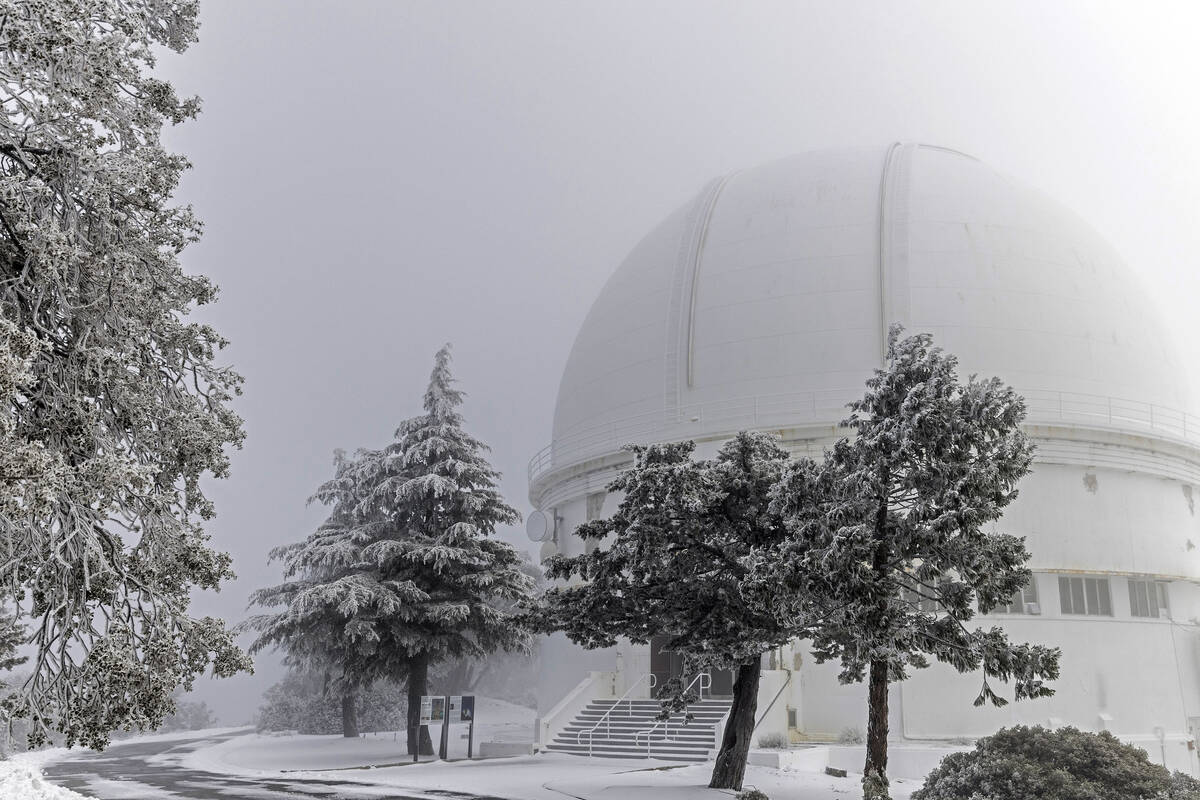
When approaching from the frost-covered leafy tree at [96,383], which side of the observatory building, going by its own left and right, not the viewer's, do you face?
front

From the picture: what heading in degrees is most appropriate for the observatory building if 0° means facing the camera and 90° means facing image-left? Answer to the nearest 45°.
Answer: approximately 45°

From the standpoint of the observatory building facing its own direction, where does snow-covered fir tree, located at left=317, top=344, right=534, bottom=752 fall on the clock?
The snow-covered fir tree is roughly at 1 o'clock from the observatory building.

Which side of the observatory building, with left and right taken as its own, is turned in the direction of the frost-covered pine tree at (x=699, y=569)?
front

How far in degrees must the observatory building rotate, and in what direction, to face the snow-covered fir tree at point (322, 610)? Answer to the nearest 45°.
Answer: approximately 45° to its right

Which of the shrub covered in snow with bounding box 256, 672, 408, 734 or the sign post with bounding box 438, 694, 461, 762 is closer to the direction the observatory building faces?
the sign post

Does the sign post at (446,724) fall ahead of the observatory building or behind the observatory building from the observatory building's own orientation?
ahead
